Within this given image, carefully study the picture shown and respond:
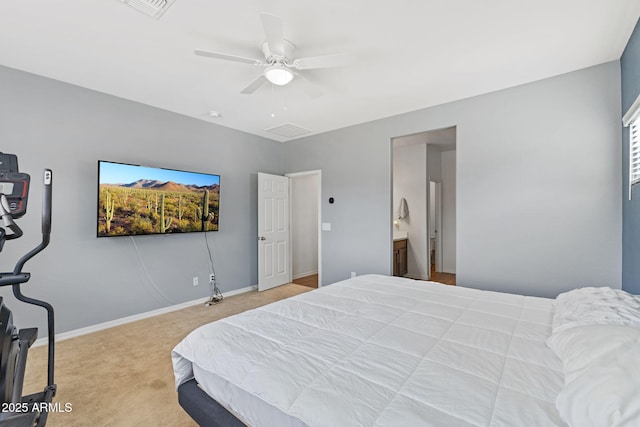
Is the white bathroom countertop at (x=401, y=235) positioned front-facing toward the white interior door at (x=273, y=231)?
no

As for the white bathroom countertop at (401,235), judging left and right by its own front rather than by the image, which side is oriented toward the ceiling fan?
right

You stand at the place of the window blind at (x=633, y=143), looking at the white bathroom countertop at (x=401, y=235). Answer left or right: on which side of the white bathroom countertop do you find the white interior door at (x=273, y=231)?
left

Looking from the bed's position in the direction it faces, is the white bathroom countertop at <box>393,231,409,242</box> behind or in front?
in front

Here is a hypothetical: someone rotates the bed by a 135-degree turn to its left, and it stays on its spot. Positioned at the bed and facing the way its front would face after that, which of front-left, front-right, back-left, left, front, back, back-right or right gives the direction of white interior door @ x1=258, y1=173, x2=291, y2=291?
back-right

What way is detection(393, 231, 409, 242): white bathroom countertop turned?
to the viewer's right

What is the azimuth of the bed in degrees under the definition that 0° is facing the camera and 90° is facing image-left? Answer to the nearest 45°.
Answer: approximately 135°

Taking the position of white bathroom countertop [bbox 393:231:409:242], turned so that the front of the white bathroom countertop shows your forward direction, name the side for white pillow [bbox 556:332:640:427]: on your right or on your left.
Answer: on your right

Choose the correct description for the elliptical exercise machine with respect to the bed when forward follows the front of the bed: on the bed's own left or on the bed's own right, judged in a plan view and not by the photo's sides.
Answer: on the bed's own left

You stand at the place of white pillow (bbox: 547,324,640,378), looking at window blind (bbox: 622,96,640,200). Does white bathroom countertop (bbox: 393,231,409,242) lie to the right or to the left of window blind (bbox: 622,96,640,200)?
left

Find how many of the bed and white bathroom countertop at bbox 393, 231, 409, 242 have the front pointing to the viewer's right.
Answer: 1

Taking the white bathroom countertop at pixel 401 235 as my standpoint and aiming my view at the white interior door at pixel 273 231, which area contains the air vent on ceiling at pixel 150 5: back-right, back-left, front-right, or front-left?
front-left

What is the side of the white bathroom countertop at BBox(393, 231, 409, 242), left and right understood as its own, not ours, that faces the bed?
right
